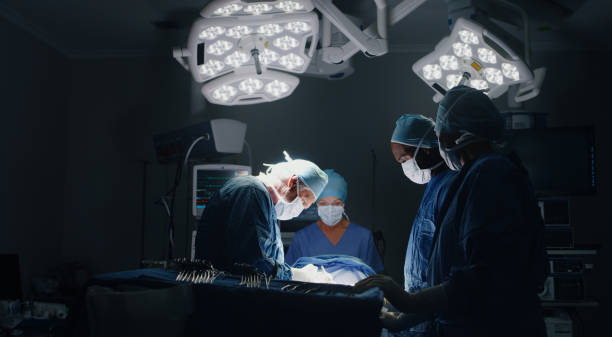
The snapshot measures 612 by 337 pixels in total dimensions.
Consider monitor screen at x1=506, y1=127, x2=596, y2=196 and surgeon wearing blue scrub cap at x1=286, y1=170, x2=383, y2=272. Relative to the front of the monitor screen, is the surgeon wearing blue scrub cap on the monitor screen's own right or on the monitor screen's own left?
on the monitor screen's own right

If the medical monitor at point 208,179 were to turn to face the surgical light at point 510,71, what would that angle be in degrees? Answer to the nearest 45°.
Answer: approximately 45° to its left

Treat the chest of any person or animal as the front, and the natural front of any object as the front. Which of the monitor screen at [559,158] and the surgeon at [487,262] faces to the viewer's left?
the surgeon

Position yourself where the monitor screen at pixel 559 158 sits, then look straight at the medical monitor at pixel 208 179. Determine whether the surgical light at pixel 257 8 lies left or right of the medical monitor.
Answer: left

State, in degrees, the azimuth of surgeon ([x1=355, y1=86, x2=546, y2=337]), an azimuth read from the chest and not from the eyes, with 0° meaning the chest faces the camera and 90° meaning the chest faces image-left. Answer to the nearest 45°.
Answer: approximately 90°

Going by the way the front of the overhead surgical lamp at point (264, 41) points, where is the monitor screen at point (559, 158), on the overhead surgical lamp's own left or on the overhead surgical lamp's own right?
on the overhead surgical lamp's own left

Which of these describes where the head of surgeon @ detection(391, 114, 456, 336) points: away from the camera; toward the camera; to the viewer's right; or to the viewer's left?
to the viewer's left
